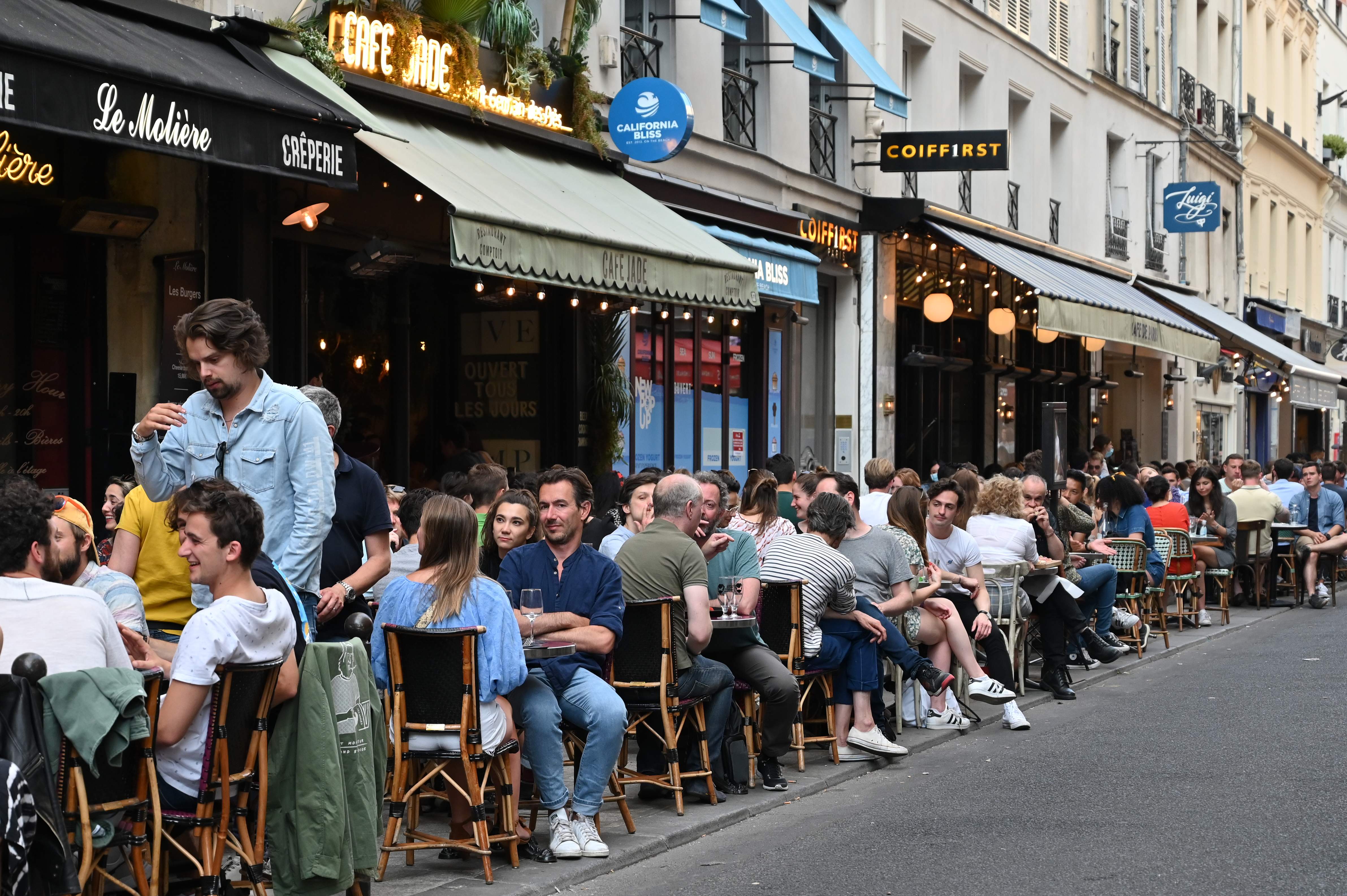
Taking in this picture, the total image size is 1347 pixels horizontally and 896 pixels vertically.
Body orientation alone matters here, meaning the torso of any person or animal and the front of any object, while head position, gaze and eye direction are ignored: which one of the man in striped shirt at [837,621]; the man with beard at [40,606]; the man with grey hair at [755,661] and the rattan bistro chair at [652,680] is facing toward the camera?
the man with grey hair

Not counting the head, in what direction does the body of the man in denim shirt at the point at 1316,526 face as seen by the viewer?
toward the camera

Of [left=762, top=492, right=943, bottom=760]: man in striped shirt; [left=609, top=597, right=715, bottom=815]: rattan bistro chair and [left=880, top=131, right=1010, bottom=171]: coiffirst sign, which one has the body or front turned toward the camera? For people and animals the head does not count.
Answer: the coiffirst sign

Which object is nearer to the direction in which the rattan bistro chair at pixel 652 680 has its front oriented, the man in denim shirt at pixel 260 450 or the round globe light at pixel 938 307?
the round globe light

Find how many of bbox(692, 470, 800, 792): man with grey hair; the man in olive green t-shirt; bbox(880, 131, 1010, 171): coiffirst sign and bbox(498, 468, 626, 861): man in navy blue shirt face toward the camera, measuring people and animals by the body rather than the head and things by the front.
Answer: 3

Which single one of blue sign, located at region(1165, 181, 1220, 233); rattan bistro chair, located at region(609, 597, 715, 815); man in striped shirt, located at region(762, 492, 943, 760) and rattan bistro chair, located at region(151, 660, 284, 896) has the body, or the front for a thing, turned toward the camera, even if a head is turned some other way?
the blue sign

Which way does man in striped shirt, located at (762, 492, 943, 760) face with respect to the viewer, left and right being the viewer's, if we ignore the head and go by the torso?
facing away from the viewer and to the right of the viewer

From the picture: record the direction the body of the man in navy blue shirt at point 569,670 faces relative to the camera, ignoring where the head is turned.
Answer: toward the camera

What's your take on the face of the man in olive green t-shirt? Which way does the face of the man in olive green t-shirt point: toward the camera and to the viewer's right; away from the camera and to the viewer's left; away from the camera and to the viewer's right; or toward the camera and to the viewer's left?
away from the camera and to the viewer's right

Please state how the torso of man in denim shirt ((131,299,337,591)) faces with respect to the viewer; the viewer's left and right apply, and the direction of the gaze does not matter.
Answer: facing the viewer and to the left of the viewer

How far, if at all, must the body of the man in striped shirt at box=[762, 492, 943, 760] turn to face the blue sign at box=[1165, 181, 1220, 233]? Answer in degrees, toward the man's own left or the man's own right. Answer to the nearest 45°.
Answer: approximately 45° to the man's own left

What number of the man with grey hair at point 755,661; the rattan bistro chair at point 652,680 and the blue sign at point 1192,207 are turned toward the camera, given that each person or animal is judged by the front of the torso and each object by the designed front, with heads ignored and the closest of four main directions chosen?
2

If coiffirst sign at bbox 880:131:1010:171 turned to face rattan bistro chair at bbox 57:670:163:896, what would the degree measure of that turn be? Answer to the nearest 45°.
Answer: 0° — it already faces it

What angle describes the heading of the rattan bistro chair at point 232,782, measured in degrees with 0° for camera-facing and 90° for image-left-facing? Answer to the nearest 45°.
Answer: approximately 135°

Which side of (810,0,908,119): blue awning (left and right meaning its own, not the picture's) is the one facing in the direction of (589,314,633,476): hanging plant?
right

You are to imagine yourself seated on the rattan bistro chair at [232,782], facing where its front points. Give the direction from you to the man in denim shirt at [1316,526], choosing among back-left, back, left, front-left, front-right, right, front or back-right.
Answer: right

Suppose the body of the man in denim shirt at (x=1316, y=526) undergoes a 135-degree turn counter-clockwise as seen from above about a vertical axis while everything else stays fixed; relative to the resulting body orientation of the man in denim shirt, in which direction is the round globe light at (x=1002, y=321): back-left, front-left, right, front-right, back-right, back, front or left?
back-left

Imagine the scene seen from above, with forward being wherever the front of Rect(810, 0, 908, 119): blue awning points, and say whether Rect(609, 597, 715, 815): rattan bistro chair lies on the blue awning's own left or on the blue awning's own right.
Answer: on the blue awning's own right

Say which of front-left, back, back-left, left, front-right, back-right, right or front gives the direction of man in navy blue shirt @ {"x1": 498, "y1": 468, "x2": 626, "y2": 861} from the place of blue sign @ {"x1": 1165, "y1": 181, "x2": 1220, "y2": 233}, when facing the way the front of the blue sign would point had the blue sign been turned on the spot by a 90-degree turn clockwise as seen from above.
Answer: left
